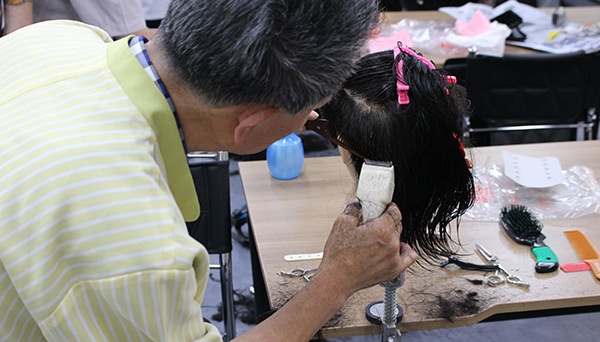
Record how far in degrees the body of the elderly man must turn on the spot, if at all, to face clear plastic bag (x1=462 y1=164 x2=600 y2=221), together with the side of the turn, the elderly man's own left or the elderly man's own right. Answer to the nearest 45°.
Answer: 0° — they already face it

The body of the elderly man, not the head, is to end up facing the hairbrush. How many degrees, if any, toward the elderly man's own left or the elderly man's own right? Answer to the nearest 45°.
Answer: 0° — they already face it

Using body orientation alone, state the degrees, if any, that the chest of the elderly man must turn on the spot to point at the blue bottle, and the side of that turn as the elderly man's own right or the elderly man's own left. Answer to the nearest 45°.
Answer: approximately 45° to the elderly man's own left

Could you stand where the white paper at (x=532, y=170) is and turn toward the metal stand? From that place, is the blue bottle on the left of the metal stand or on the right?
right

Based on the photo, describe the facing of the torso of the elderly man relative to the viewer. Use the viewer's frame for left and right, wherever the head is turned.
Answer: facing away from the viewer and to the right of the viewer

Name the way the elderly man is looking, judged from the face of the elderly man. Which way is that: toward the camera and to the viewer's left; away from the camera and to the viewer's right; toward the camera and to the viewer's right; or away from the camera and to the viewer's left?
away from the camera and to the viewer's right

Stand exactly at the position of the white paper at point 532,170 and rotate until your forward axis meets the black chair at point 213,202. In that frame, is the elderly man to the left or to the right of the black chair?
left
